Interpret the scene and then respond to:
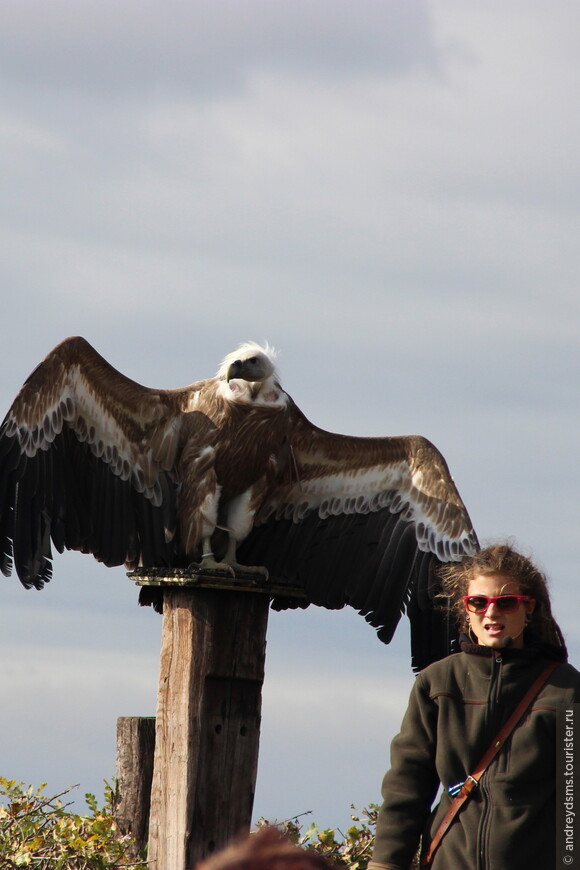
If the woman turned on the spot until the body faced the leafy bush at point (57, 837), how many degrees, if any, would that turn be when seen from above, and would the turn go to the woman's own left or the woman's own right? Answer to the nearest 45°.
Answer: approximately 135° to the woman's own right

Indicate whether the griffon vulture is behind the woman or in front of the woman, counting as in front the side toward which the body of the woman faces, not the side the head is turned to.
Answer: behind

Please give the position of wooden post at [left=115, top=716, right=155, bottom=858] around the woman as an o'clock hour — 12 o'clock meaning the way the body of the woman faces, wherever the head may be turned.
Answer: The wooden post is roughly at 5 o'clock from the woman.

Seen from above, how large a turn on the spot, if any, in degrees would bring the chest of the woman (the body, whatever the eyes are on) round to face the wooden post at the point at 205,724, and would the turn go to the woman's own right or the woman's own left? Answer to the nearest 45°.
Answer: approximately 135° to the woman's own right

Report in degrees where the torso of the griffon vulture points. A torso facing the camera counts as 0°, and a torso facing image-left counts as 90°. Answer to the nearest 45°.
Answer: approximately 0°

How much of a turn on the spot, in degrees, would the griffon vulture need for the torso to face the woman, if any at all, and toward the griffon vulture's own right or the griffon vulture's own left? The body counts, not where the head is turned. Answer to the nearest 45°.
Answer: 0° — it already faces them
